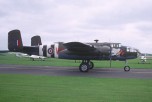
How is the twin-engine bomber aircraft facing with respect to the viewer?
to the viewer's right
